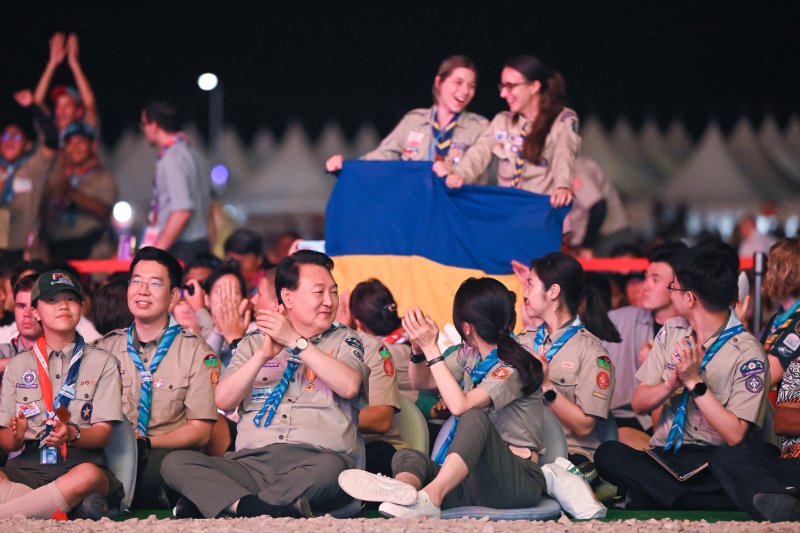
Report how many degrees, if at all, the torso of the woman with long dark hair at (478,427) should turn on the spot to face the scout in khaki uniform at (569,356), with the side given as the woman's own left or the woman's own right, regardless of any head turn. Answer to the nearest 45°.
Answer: approximately 135° to the woman's own right

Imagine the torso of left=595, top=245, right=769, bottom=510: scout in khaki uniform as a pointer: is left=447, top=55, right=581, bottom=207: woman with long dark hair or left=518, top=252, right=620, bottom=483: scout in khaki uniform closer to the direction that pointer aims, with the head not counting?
the scout in khaki uniform

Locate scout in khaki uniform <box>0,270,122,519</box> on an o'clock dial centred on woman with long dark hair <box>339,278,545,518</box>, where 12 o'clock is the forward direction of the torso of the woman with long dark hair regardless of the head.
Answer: The scout in khaki uniform is roughly at 12 o'clock from the woman with long dark hair.

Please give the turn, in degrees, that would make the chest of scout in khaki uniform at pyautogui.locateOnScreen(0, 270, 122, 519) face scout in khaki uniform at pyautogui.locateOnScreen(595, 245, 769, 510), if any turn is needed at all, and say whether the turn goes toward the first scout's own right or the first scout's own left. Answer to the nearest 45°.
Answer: approximately 90° to the first scout's own left

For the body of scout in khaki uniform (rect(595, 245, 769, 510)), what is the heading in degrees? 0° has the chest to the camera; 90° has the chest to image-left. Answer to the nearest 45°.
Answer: approximately 45°

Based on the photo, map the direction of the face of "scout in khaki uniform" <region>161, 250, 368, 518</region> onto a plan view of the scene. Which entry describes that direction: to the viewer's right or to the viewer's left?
to the viewer's right

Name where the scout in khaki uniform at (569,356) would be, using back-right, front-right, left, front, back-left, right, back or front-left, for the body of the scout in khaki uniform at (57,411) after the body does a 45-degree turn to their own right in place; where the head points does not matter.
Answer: back-left

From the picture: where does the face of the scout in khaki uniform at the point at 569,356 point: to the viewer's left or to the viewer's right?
to the viewer's left

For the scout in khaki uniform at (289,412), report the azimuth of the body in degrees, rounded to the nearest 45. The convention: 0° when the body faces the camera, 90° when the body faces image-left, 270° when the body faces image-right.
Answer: approximately 45°

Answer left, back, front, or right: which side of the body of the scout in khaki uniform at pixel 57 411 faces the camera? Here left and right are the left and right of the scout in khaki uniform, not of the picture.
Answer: front

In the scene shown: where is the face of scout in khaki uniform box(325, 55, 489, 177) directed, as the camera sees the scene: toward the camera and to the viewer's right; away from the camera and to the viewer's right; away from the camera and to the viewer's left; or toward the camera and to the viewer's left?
toward the camera and to the viewer's right

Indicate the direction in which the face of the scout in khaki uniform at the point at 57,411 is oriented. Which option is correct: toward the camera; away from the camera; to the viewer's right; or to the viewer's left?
toward the camera

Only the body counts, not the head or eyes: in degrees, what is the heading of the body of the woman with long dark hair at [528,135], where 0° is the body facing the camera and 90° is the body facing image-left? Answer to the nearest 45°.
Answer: approximately 45°

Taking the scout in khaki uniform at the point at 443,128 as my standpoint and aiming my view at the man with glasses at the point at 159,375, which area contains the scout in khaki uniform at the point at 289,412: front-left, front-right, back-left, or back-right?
front-left
